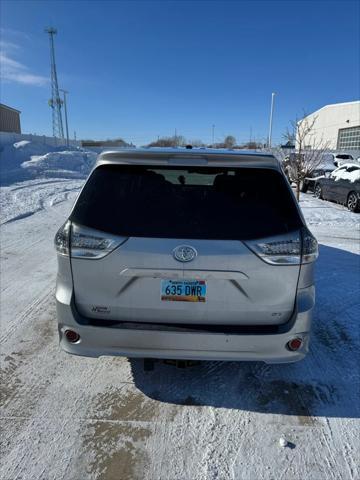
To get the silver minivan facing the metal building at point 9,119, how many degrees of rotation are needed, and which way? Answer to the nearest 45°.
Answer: approximately 45° to its left

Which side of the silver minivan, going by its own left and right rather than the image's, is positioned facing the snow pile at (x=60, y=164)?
front

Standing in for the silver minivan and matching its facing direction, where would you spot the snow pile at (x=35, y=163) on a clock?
The snow pile is roughly at 11 o'clock from the silver minivan.

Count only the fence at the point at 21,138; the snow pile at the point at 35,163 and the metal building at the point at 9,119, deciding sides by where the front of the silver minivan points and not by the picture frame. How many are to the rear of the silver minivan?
0

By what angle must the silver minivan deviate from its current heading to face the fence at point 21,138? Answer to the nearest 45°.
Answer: approximately 45° to its left

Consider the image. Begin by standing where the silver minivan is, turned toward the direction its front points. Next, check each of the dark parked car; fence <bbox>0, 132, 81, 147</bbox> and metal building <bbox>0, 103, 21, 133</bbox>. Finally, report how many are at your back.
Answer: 0

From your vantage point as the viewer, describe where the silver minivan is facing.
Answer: facing away from the viewer

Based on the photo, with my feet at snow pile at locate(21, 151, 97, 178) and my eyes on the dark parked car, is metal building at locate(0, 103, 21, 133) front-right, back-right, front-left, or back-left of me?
back-left

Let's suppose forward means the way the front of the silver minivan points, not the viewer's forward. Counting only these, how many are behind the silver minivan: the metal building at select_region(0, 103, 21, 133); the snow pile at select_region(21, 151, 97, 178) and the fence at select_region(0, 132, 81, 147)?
0
